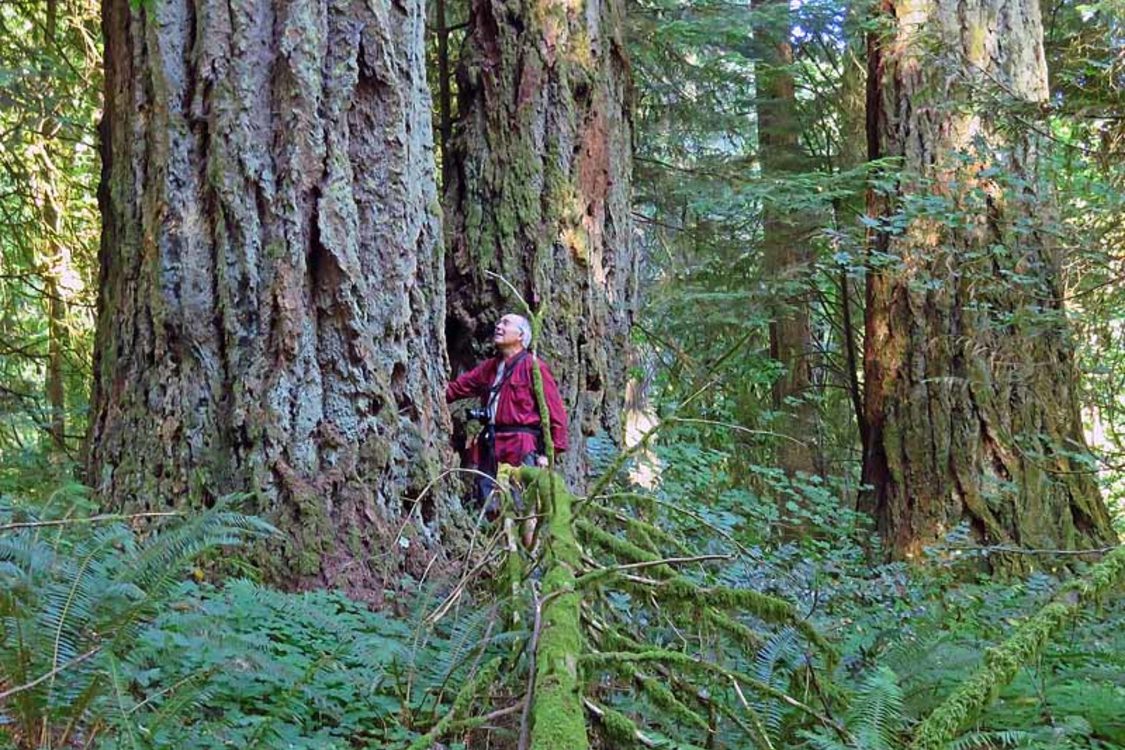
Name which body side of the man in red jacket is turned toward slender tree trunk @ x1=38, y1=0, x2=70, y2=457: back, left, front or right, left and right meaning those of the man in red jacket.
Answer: right

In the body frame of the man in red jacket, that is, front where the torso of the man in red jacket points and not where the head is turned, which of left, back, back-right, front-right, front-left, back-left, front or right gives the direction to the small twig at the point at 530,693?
front-left

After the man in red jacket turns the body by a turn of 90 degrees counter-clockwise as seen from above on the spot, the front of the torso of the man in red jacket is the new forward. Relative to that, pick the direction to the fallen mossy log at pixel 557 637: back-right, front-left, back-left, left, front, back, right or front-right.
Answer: front-right

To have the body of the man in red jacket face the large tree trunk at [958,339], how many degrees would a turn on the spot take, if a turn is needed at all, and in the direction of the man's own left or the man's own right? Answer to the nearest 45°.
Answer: approximately 135° to the man's own left

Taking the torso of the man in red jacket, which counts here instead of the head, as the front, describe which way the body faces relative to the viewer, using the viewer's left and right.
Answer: facing the viewer and to the left of the viewer

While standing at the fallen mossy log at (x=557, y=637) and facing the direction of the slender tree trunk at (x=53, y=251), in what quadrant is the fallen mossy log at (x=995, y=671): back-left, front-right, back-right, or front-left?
back-right

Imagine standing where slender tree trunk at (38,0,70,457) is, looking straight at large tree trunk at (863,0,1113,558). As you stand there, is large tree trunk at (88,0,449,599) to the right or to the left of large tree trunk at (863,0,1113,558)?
right

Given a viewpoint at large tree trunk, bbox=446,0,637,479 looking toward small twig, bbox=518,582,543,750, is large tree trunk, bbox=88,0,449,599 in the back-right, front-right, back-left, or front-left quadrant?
front-right

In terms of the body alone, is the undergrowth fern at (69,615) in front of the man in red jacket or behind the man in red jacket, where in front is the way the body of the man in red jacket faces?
in front

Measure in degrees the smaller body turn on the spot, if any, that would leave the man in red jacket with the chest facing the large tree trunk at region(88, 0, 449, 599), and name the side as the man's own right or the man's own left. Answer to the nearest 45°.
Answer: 0° — they already face it

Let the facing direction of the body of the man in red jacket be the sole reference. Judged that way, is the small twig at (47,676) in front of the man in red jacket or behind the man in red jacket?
in front
